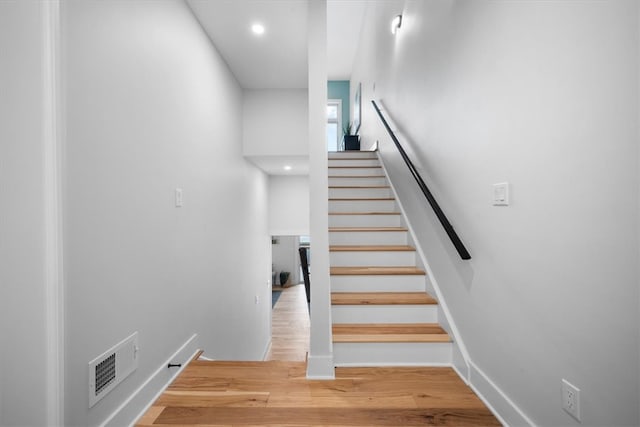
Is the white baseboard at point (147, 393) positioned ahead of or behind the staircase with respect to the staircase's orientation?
ahead

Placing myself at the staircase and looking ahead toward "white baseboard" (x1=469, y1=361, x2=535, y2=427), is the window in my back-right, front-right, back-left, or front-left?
back-left

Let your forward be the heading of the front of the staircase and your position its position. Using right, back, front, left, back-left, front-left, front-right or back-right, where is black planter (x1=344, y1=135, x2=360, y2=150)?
back

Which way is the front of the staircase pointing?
toward the camera

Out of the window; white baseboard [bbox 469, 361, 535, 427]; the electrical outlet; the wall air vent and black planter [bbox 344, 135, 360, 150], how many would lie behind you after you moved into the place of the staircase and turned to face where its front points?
2

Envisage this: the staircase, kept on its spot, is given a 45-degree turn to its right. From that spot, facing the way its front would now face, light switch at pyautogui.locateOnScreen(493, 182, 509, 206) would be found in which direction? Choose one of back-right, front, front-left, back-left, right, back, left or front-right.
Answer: left

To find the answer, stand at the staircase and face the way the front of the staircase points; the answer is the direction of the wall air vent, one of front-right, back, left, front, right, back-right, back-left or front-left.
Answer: front-right

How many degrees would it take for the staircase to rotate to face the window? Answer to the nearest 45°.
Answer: approximately 180°

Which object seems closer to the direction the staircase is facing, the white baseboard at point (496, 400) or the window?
the white baseboard

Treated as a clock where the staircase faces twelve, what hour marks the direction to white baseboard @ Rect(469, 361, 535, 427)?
The white baseboard is roughly at 11 o'clock from the staircase.

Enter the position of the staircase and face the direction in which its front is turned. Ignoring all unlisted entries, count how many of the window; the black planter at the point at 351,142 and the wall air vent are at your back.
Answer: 2

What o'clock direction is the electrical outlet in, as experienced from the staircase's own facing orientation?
The electrical outlet is roughly at 11 o'clock from the staircase.
